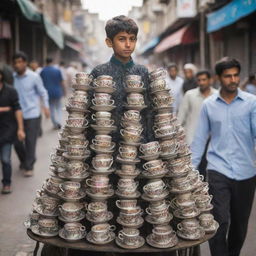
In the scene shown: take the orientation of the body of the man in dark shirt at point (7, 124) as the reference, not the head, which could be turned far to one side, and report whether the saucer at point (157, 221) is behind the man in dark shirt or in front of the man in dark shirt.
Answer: in front

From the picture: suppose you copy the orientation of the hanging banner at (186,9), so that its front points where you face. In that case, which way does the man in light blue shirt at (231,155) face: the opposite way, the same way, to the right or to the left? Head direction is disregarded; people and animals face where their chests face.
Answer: the same way

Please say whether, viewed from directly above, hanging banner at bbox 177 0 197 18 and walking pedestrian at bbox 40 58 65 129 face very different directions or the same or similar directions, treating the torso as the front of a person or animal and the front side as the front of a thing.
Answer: very different directions

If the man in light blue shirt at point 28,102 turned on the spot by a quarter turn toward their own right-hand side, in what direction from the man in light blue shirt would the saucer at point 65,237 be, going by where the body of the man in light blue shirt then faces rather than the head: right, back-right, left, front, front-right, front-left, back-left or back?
back-left

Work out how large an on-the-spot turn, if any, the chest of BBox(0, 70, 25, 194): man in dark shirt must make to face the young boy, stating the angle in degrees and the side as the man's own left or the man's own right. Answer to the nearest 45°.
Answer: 0° — they already face them

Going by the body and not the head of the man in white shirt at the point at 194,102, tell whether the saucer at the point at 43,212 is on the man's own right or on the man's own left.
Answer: on the man's own right

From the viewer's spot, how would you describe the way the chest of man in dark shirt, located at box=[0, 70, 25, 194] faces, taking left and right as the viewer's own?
facing the viewer

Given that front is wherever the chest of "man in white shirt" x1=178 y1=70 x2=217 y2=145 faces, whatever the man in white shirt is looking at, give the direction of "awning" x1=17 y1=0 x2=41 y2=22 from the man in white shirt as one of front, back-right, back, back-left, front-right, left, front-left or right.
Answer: back

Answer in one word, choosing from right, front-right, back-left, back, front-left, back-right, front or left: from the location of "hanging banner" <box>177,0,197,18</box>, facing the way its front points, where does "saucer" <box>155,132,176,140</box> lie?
front

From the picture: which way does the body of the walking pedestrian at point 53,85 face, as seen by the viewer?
away from the camera

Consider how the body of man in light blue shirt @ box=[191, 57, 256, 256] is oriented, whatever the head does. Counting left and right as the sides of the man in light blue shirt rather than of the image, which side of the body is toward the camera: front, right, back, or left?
front

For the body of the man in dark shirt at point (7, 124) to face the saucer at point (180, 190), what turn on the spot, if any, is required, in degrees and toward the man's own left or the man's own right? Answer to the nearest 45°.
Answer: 0° — they already face it

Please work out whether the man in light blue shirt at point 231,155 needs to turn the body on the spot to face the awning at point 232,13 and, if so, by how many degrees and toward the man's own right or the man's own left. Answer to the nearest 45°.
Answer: approximately 180°

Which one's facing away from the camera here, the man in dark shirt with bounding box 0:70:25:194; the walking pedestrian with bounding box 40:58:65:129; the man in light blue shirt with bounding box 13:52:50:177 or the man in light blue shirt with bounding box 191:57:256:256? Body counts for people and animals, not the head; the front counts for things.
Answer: the walking pedestrian

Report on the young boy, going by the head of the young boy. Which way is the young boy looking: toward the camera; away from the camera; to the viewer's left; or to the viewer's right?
toward the camera

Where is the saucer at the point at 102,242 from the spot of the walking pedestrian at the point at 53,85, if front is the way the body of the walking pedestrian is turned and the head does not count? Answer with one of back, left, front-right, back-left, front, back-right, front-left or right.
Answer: back

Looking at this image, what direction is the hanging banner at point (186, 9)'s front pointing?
toward the camera
